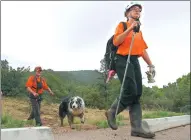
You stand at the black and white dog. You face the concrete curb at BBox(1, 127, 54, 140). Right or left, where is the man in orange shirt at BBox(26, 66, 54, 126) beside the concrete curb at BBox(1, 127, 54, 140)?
right

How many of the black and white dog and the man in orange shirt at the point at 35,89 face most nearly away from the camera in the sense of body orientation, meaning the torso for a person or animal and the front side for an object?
0

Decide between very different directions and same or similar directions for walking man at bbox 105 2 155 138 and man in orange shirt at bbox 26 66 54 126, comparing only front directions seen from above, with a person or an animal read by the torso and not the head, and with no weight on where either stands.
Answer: same or similar directions

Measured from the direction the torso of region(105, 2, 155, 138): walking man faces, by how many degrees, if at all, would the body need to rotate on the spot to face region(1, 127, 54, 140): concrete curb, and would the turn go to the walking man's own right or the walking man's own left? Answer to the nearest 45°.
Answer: approximately 90° to the walking man's own right

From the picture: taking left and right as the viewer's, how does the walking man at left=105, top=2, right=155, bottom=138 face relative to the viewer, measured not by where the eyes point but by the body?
facing the viewer and to the right of the viewer

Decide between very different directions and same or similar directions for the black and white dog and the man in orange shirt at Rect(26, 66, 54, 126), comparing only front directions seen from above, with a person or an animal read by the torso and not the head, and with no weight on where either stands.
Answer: same or similar directions

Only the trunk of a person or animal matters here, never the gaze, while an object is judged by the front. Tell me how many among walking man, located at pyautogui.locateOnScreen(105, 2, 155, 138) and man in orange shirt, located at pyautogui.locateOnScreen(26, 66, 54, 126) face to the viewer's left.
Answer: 0

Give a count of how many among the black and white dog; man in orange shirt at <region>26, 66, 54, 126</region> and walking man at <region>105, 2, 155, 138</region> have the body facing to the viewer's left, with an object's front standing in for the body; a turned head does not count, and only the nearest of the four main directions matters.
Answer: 0

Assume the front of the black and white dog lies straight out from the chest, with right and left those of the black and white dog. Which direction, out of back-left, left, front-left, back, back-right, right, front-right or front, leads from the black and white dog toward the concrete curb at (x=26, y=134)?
front-right
